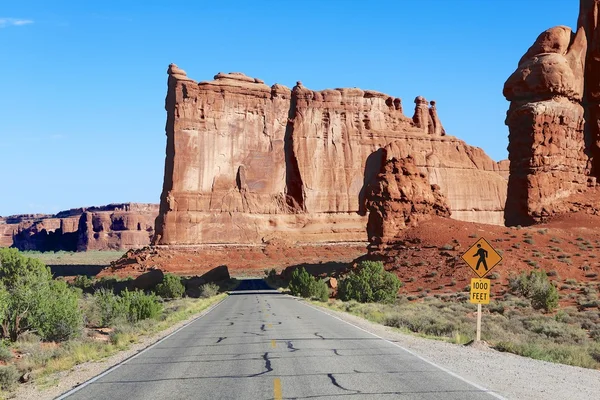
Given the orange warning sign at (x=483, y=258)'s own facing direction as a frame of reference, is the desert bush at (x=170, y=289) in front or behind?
behind

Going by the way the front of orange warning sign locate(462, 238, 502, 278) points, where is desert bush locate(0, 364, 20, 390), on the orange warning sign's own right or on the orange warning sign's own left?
on the orange warning sign's own right

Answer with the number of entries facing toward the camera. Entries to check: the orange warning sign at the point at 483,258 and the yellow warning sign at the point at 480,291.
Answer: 2

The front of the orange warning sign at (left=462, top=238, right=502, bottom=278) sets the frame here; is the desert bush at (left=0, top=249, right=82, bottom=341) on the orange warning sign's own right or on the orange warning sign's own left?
on the orange warning sign's own right

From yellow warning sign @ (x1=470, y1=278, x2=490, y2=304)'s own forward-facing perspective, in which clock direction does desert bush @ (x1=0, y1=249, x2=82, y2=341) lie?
The desert bush is roughly at 3 o'clock from the yellow warning sign.

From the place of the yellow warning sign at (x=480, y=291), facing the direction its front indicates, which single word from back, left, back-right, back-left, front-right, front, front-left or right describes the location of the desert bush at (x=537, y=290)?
back

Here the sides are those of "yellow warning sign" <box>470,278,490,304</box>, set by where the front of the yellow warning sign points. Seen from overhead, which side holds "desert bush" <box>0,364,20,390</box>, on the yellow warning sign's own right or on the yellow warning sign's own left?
on the yellow warning sign's own right

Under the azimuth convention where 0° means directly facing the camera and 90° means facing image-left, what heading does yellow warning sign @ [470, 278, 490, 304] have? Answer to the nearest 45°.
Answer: approximately 0°

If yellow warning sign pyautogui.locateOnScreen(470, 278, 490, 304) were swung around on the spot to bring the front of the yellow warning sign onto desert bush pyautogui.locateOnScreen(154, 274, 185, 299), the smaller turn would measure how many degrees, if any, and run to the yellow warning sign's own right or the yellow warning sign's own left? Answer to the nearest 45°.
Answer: approximately 135° to the yellow warning sign's own right
